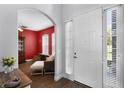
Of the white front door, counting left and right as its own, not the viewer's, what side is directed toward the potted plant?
front

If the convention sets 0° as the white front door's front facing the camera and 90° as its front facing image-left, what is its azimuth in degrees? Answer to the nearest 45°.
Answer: approximately 45°
